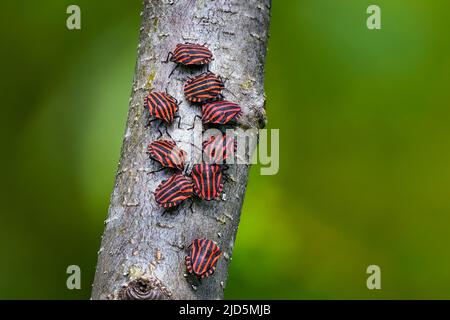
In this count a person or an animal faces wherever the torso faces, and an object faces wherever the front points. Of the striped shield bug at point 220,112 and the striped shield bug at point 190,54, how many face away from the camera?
0

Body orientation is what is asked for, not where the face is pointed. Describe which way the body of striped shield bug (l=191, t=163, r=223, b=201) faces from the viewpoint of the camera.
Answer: away from the camera

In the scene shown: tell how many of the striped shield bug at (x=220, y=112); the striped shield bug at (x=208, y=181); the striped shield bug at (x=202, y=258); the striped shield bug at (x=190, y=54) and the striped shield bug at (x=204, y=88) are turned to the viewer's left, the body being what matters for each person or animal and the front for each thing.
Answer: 2

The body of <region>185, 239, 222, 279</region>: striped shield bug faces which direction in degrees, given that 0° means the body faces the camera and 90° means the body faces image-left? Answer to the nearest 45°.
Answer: approximately 180°

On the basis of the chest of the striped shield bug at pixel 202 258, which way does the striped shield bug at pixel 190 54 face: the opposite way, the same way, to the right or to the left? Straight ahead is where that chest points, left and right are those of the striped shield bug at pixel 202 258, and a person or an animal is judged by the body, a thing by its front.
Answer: to the left

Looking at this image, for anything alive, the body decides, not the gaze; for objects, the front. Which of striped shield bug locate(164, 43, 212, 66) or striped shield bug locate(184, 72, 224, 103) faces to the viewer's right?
striped shield bug locate(184, 72, 224, 103)

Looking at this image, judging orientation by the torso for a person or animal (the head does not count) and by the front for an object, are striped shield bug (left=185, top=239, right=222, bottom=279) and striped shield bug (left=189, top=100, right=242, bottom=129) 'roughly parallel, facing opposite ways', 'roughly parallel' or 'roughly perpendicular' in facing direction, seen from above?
roughly perpendicular

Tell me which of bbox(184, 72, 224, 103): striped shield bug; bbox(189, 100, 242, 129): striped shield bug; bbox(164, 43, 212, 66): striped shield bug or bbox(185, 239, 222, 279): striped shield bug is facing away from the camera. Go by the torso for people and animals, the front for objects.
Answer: bbox(185, 239, 222, 279): striped shield bug

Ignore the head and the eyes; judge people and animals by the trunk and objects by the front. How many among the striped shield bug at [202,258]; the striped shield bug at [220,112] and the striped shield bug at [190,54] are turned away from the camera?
1

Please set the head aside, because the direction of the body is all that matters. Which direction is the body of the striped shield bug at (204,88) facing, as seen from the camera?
to the viewer's right

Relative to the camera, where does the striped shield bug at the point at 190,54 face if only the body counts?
to the viewer's left
